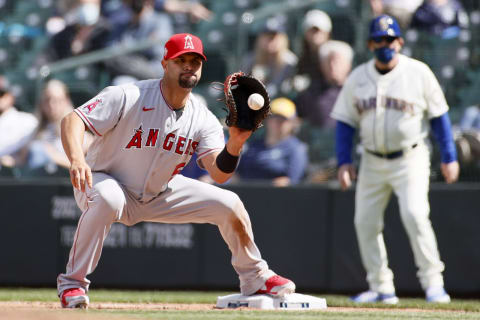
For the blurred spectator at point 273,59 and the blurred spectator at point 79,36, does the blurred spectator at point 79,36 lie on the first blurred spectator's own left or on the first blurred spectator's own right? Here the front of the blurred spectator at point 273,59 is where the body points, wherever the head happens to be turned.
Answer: on the first blurred spectator's own right

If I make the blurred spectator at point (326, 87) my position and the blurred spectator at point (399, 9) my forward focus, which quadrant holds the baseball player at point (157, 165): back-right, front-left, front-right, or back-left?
back-right

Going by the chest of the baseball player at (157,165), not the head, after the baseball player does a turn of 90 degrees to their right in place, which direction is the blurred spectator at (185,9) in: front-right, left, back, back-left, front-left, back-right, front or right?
back-right

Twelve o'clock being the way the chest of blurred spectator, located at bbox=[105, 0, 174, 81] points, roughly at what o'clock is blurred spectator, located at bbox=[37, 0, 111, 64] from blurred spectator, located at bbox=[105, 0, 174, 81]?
blurred spectator, located at bbox=[37, 0, 111, 64] is roughly at 2 o'clock from blurred spectator, located at bbox=[105, 0, 174, 81].

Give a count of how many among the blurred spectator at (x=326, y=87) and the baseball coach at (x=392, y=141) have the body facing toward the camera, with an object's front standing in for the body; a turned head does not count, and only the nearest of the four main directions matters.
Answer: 2

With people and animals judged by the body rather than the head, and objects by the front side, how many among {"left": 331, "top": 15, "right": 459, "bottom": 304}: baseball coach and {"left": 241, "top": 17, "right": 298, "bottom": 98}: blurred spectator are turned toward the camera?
2
